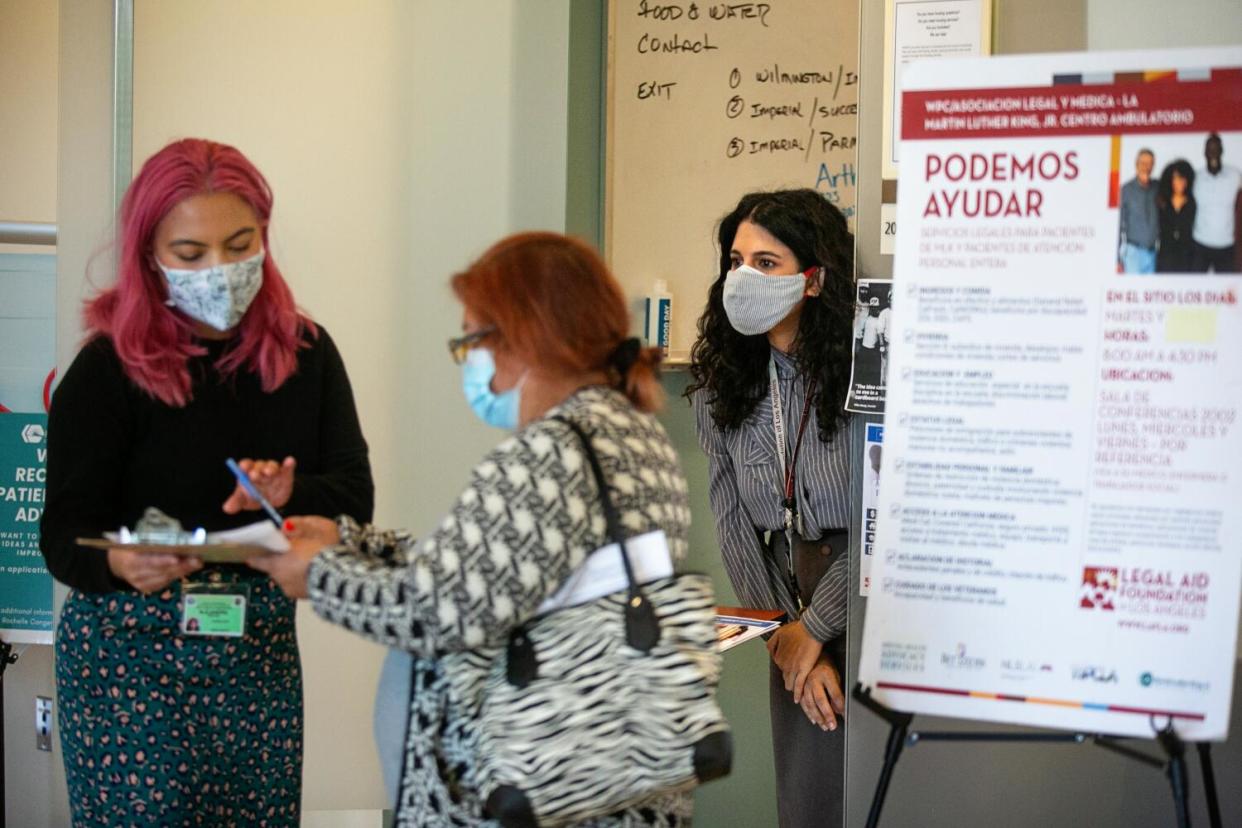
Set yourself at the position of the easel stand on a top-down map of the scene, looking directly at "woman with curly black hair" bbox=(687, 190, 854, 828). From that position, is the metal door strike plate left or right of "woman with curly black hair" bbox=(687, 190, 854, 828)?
left

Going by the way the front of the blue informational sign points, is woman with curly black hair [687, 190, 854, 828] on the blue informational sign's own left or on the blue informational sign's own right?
on the blue informational sign's own left

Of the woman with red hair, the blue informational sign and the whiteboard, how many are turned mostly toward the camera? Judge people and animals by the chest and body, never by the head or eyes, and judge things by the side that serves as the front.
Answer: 2

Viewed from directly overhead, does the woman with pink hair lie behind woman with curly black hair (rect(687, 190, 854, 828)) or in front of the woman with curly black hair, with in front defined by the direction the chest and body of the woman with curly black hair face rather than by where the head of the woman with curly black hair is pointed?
in front

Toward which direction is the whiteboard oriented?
toward the camera

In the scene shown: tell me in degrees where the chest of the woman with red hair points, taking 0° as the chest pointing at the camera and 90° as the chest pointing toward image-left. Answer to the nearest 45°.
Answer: approximately 90°

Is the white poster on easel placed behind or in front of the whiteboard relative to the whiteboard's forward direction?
in front

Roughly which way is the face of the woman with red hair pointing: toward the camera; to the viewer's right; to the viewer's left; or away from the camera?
to the viewer's left

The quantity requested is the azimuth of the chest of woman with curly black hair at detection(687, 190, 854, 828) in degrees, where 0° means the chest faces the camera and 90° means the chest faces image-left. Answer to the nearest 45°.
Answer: approximately 45°

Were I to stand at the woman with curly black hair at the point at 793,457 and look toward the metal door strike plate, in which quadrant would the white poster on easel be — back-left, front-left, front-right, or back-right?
back-left

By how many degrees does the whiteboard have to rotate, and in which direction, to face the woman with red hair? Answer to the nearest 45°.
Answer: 0° — it already faces them

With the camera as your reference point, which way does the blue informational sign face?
facing the viewer

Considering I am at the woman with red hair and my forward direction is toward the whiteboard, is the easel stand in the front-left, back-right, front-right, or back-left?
front-right
